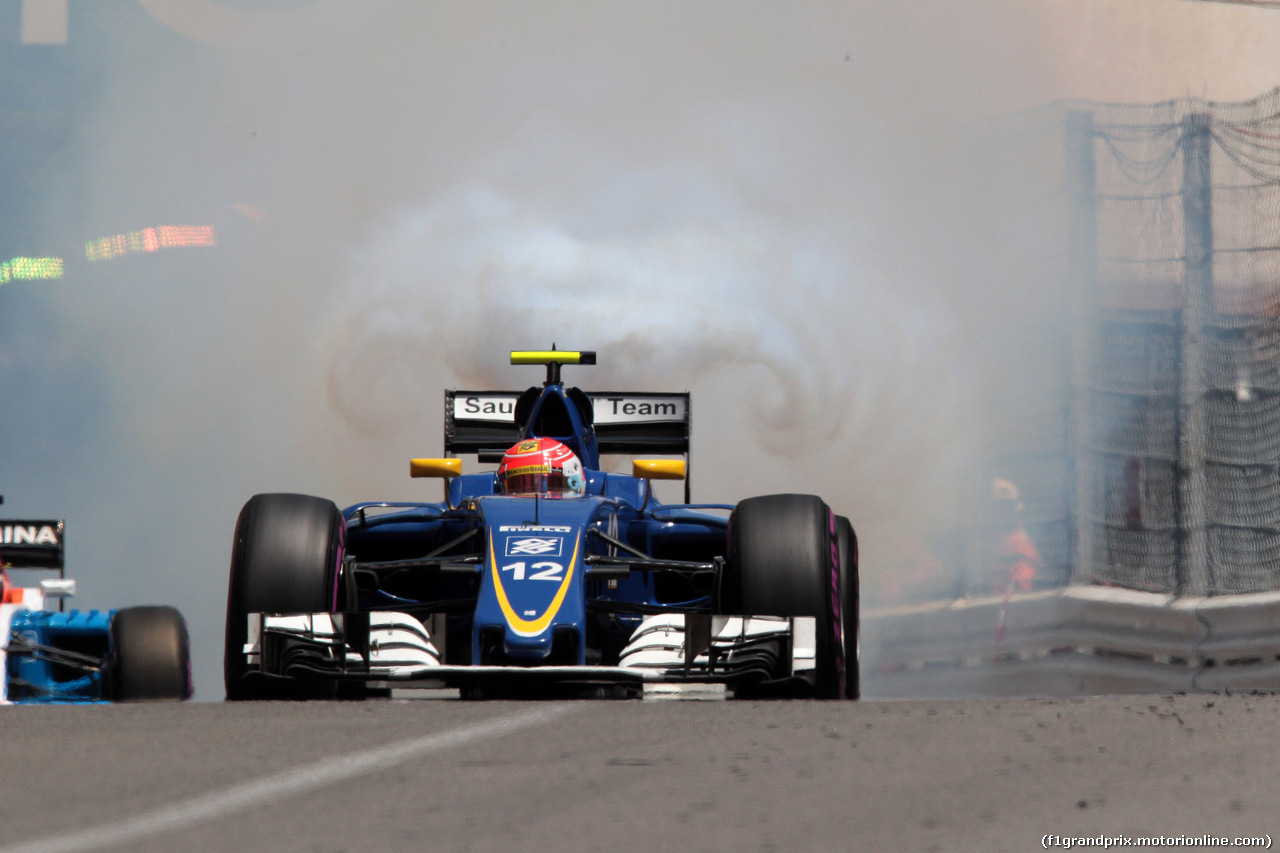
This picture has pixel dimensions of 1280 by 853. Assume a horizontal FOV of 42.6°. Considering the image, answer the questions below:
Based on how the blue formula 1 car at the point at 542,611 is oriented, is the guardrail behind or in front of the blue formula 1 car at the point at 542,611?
behind

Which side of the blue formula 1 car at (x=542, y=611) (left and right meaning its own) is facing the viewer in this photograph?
front

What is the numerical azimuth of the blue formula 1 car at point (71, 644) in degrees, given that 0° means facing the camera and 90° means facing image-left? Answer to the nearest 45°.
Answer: approximately 0°

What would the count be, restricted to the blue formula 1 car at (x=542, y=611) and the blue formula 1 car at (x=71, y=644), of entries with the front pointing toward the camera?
2

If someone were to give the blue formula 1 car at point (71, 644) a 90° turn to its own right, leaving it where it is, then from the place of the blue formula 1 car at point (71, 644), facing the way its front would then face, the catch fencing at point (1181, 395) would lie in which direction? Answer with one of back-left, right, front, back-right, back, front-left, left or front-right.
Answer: back

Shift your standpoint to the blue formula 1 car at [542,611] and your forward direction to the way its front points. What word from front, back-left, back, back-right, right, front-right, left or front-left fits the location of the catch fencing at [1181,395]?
back-left

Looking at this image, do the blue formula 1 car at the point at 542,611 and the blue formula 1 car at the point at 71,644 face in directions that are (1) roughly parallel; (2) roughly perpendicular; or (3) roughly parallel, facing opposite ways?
roughly parallel

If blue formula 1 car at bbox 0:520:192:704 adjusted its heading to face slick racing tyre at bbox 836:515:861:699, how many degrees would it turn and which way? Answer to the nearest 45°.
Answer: approximately 45° to its left

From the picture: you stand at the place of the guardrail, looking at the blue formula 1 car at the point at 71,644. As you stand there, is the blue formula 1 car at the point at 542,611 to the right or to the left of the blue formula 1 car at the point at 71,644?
left

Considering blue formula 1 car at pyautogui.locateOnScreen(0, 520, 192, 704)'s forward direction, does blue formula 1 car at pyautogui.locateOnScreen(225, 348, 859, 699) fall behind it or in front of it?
in front

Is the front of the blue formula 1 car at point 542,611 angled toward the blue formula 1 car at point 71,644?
no
